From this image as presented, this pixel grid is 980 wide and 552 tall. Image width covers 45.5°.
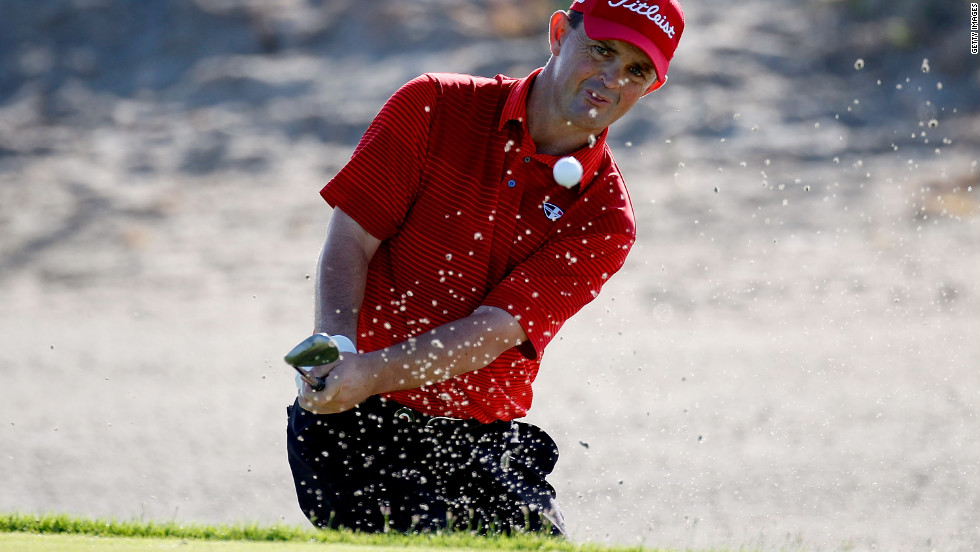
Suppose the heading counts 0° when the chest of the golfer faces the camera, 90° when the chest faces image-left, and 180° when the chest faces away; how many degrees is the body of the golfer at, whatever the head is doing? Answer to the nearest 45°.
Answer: approximately 0°
